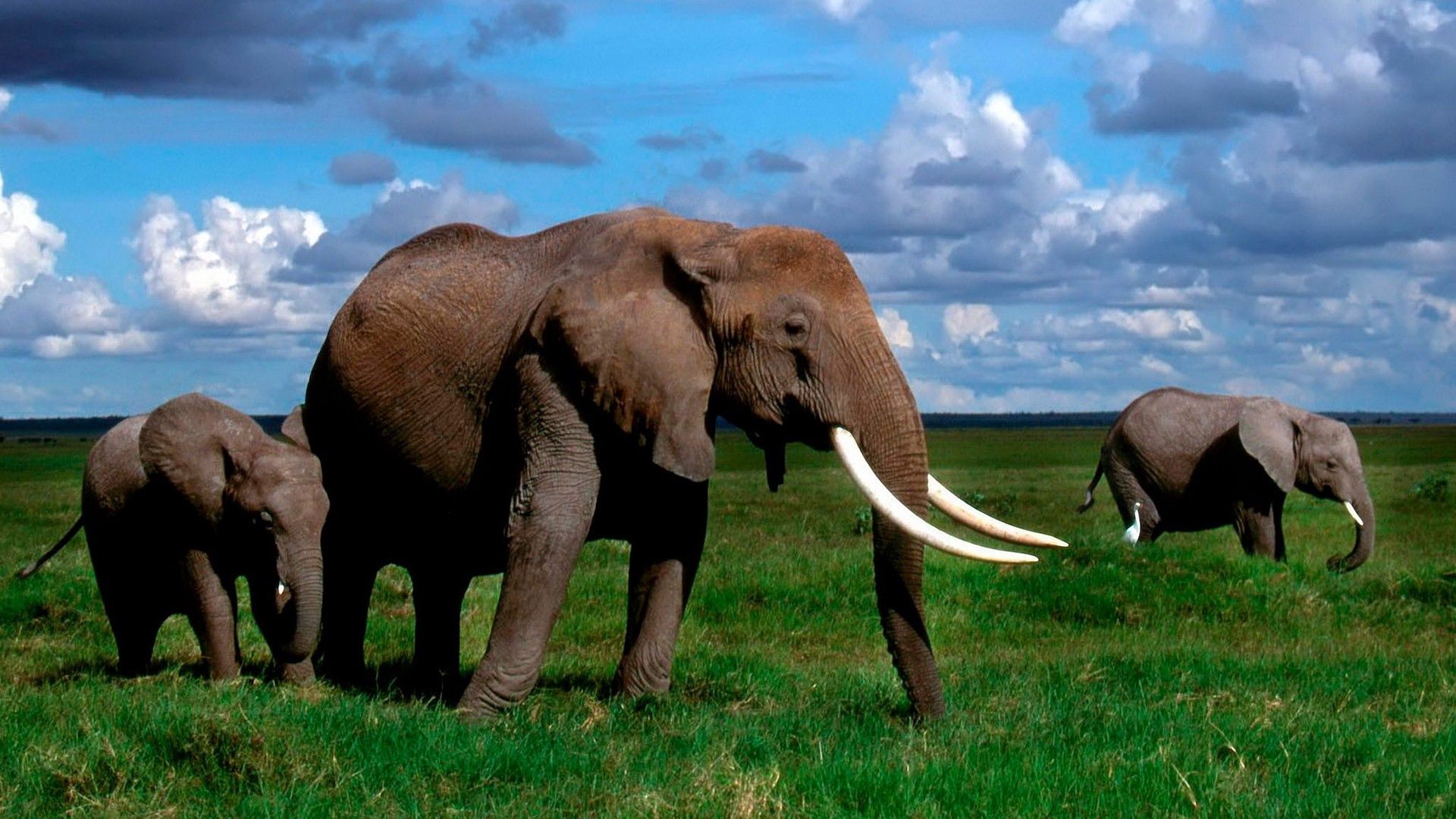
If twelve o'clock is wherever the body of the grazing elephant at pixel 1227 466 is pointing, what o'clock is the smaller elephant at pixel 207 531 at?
The smaller elephant is roughly at 4 o'clock from the grazing elephant.

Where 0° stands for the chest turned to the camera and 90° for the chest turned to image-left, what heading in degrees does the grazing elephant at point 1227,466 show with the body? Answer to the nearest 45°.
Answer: approximately 270°

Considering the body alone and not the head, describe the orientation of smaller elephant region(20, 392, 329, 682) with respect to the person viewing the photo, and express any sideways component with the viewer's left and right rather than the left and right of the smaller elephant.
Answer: facing the viewer and to the right of the viewer

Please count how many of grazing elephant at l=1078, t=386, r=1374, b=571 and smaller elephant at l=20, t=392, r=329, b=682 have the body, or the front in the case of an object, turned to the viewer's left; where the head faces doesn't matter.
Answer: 0

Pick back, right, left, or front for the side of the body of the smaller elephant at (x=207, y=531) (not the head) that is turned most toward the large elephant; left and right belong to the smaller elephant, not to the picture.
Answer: front

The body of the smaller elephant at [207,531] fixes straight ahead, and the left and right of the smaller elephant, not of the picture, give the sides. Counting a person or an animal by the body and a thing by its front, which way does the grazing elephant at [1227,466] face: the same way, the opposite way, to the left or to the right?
the same way

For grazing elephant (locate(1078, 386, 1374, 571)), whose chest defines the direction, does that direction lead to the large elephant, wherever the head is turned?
no

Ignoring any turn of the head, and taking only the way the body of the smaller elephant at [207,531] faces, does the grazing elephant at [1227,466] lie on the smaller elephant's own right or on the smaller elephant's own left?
on the smaller elephant's own left

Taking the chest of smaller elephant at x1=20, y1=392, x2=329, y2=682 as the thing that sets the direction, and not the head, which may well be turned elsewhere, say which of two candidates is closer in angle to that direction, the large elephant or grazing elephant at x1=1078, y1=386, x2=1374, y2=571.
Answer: the large elephant
